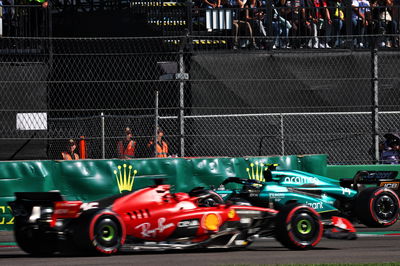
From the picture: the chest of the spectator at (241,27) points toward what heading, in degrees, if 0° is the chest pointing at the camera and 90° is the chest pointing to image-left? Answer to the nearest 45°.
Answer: approximately 0°

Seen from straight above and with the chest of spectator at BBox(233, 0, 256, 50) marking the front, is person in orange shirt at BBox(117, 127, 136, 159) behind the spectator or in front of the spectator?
in front

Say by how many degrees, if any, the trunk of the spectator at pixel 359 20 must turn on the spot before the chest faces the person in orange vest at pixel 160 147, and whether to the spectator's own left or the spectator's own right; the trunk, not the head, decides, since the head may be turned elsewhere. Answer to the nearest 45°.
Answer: approximately 45° to the spectator's own right

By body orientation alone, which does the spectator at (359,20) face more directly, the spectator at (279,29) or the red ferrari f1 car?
the red ferrari f1 car

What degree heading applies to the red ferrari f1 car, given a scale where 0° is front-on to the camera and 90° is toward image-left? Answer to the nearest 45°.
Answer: approximately 225°

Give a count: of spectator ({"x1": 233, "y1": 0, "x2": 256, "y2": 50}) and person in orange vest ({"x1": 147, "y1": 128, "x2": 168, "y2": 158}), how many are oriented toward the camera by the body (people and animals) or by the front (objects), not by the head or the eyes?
2

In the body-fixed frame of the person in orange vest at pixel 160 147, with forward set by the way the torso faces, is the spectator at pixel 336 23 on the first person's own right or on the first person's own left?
on the first person's own left
